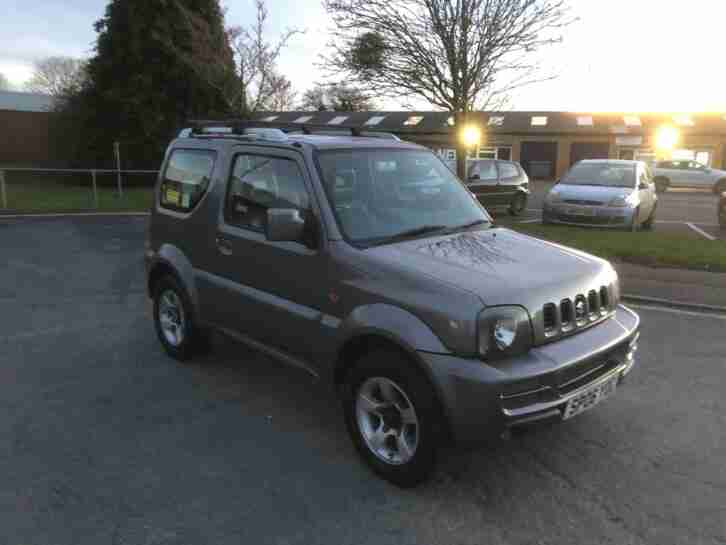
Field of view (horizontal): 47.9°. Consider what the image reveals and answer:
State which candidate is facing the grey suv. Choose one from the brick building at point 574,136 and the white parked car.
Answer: the brick building

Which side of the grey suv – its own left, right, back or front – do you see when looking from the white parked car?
left

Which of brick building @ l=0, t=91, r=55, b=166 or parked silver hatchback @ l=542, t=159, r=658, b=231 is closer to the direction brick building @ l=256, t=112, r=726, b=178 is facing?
the parked silver hatchback

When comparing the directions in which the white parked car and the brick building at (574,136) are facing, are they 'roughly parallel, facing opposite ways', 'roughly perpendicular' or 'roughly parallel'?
roughly perpendicular

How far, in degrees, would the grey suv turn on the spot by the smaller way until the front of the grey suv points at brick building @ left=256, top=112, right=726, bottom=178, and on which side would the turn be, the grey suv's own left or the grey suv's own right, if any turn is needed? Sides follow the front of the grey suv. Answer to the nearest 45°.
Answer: approximately 135° to the grey suv's own left

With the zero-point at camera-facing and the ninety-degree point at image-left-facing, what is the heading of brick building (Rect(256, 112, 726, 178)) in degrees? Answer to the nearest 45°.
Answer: approximately 0°

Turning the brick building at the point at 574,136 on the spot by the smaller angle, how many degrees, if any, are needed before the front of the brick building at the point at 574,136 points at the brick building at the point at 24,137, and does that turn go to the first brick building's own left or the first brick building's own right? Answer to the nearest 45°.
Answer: approximately 90° to the first brick building's own right
